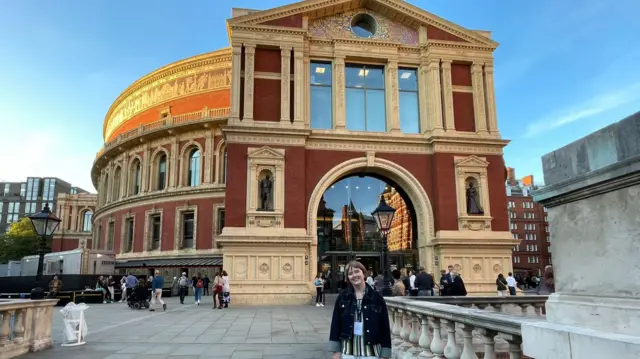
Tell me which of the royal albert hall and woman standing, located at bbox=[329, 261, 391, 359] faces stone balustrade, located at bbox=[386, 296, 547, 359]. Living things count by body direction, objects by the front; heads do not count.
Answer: the royal albert hall

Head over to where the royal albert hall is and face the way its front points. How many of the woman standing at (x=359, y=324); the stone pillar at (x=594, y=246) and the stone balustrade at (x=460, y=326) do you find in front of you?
3

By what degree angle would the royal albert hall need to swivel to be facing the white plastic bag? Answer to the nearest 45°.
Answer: approximately 45° to its right

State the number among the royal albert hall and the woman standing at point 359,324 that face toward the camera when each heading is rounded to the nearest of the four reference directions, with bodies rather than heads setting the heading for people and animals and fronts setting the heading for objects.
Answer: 2

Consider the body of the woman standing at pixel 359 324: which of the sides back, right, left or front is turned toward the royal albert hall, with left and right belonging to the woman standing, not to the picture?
back

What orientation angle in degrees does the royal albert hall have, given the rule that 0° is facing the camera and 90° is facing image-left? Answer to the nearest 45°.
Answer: approximately 0°

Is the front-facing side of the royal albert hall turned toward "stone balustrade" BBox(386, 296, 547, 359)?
yes

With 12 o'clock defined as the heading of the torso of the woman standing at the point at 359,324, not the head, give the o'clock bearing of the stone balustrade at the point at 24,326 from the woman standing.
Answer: The stone balustrade is roughly at 4 o'clock from the woman standing.

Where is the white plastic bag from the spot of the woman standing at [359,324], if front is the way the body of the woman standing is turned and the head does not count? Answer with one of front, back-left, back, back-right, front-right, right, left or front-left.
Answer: back-right

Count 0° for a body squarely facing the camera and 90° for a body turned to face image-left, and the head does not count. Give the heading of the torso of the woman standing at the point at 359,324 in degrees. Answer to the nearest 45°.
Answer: approximately 0°

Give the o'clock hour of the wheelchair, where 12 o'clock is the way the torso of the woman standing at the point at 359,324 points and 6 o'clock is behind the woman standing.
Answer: The wheelchair is roughly at 5 o'clock from the woman standing.
